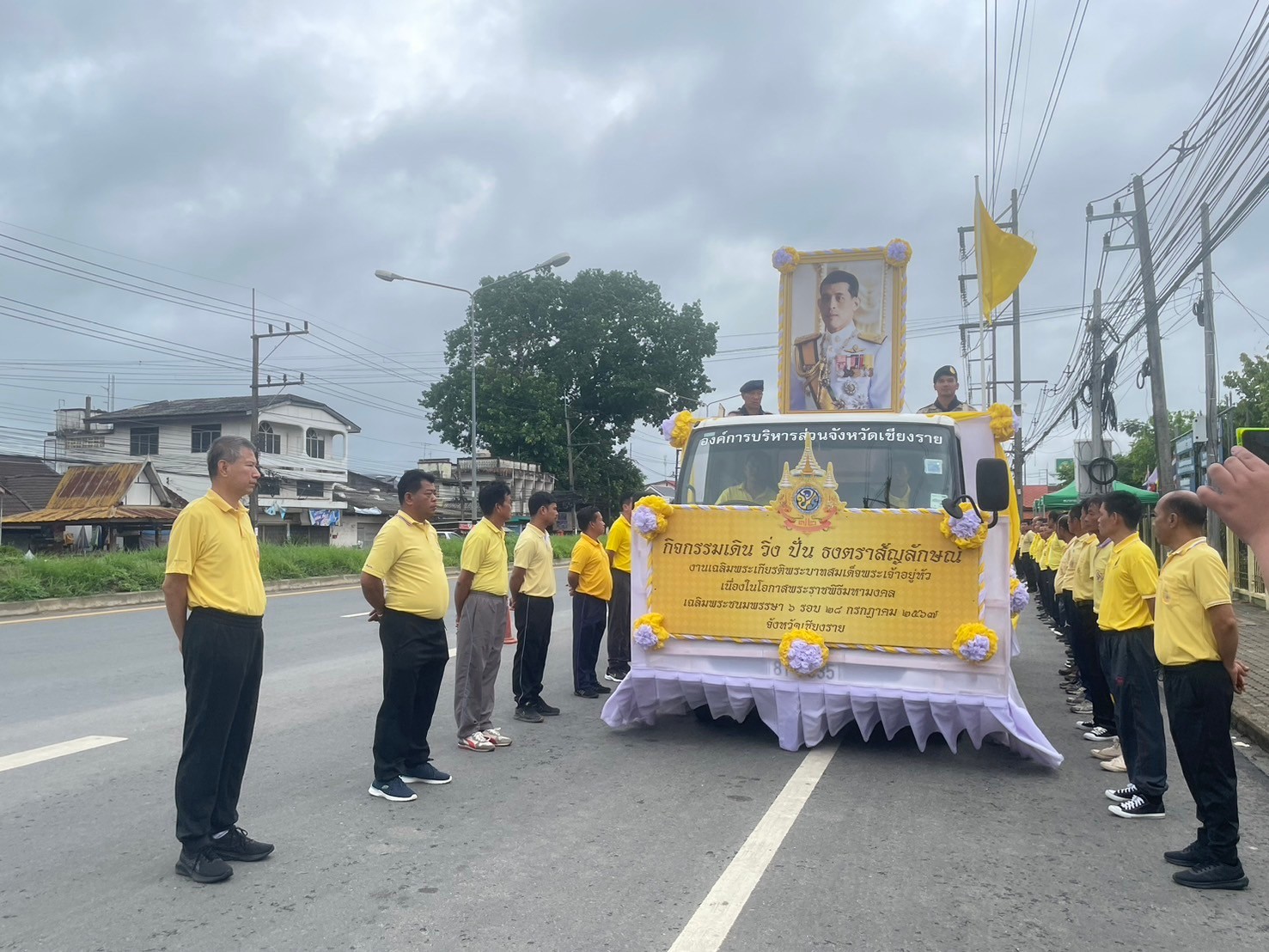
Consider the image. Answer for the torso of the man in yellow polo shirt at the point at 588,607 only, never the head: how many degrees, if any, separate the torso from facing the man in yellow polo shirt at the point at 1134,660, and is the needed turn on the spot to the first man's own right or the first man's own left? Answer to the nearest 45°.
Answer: approximately 45° to the first man's own right

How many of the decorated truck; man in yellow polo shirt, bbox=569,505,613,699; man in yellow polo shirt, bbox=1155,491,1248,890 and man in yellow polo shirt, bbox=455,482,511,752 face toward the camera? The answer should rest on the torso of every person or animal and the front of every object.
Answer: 1

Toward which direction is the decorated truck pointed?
toward the camera

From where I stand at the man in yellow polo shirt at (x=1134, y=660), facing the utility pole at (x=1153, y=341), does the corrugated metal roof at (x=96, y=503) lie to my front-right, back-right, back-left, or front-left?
front-left

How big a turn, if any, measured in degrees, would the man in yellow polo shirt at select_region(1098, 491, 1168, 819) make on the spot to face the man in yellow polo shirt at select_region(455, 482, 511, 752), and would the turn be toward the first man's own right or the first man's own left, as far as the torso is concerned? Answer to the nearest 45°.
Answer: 0° — they already face them

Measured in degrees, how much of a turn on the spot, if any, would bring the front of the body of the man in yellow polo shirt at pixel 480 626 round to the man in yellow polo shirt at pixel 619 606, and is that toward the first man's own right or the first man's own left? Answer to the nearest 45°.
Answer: approximately 45° to the first man's own left

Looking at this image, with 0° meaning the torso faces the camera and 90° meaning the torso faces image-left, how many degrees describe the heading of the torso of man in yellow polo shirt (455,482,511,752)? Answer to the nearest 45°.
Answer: approximately 270°

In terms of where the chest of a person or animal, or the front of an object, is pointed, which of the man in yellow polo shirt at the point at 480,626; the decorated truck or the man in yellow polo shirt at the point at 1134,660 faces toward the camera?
the decorated truck

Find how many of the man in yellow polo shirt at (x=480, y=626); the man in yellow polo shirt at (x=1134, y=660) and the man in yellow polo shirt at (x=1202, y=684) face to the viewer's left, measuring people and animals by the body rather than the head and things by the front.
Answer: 2

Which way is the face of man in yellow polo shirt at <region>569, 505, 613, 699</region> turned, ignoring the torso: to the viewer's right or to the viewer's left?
to the viewer's right

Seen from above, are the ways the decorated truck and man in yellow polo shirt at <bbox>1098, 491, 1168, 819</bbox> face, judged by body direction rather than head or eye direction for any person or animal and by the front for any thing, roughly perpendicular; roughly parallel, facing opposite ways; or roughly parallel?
roughly perpendicular

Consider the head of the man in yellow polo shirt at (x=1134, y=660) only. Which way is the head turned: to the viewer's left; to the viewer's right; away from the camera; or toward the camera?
to the viewer's left

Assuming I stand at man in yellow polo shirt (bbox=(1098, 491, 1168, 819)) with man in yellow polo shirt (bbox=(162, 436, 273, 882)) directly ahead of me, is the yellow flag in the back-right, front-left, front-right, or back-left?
back-right

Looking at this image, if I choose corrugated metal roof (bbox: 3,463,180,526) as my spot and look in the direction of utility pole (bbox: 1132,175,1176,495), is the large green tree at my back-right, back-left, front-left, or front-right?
front-left

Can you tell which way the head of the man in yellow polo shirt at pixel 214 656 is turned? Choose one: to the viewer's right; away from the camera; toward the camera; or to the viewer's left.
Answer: to the viewer's right

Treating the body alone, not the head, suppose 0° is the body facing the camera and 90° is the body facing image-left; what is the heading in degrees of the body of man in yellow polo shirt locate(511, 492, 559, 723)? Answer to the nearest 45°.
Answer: approximately 270°

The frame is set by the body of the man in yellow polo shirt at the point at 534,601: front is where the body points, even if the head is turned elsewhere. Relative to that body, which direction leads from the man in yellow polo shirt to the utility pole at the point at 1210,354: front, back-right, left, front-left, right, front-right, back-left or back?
front-left

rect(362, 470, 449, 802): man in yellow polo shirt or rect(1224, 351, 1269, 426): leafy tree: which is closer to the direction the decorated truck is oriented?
the man in yellow polo shirt

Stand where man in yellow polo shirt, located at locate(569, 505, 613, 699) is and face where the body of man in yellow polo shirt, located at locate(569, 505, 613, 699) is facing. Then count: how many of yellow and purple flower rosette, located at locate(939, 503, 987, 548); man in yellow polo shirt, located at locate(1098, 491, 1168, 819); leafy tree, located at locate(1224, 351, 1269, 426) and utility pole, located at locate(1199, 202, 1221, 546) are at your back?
0

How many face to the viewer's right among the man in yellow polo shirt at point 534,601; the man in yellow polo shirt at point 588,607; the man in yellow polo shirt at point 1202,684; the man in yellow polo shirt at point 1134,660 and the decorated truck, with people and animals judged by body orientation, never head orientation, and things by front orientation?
2

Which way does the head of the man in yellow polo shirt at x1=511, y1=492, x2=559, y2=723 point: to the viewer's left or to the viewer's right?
to the viewer's right
